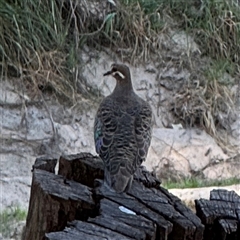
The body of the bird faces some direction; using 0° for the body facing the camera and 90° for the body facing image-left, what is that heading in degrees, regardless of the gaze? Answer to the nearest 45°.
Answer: approximately 180°

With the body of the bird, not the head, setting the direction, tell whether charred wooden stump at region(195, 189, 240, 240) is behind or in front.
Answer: behind
